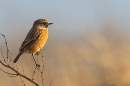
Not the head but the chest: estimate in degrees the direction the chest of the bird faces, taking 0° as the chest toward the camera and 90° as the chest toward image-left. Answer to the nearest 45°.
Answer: approximately 270°
